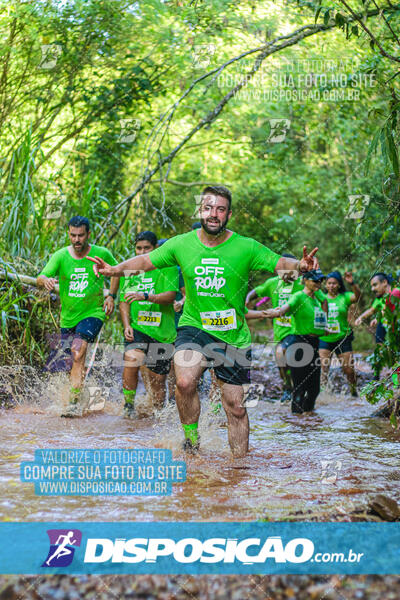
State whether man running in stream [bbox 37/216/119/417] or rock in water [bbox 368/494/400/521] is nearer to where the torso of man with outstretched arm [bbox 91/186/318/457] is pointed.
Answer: the rock in water

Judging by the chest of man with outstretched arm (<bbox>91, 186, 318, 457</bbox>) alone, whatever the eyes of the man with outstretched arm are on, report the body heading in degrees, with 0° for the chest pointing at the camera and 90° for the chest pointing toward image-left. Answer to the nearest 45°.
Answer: approximately 0°

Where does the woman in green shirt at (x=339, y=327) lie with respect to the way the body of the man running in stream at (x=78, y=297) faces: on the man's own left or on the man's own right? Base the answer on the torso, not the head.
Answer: on the man's own left

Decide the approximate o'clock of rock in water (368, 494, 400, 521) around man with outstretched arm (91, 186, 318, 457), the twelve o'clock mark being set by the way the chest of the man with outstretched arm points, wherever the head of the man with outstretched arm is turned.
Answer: The rock in water is roughly at 11 o'clock from the man with outstretched arm.

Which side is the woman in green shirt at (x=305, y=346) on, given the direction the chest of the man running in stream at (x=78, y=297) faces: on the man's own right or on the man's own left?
on the man's own left

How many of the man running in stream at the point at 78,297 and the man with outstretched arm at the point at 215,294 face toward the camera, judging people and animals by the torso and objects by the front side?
2

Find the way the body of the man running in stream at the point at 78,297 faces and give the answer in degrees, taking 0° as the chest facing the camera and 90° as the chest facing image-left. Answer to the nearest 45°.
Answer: approximately 0°
